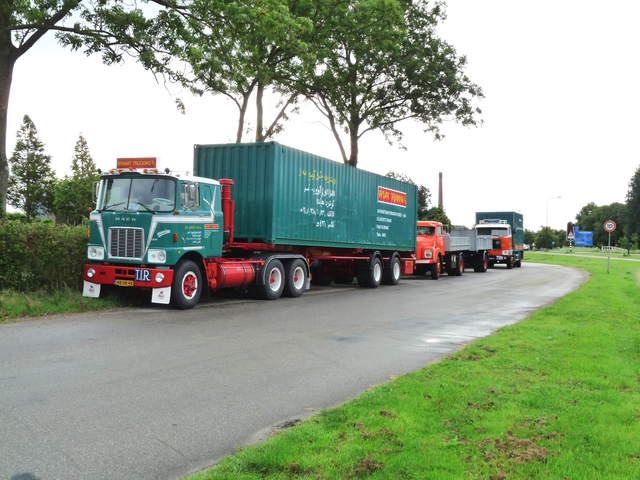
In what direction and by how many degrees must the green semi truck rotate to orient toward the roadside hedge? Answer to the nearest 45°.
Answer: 0° — it already faces it

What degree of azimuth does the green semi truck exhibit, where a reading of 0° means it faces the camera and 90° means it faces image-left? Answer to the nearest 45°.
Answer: approximately 45°

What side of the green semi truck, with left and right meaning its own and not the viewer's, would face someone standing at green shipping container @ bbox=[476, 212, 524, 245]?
back

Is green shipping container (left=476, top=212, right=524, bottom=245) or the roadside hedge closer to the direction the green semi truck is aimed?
the roadside hedge

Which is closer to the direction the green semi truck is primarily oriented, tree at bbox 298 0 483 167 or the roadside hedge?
the roadside hedge

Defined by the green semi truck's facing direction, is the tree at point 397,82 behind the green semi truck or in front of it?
behind
